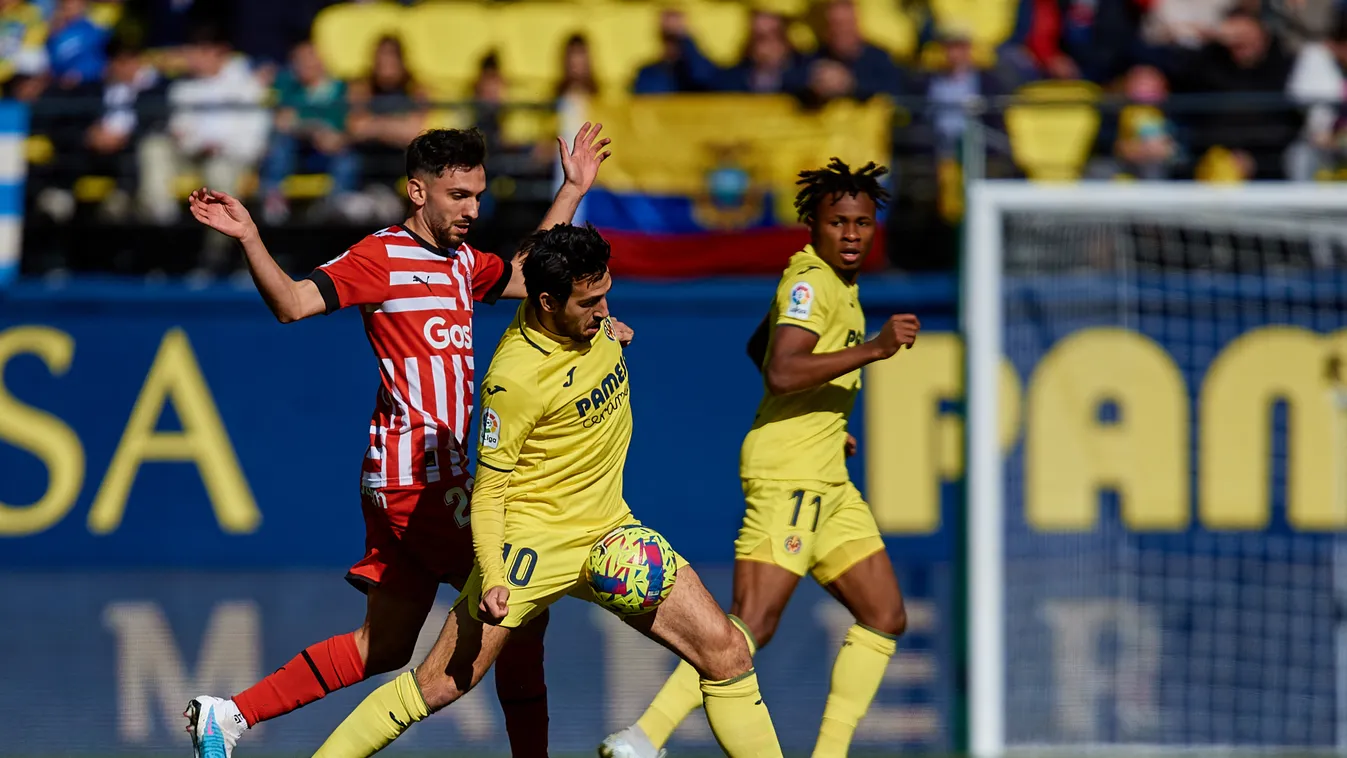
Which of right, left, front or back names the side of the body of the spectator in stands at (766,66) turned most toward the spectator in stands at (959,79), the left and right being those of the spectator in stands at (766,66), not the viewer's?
left

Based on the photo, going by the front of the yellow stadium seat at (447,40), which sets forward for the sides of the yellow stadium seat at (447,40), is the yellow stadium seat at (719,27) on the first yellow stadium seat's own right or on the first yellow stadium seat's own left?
on the first yellow stadium seat's own left

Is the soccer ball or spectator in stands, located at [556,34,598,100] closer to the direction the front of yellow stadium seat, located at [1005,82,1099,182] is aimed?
the soccer ball

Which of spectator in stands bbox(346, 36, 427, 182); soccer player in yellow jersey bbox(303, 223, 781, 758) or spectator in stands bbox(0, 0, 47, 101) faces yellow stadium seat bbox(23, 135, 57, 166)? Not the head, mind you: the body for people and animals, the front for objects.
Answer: spectator in stands bbox(0, 0, 47, 101)

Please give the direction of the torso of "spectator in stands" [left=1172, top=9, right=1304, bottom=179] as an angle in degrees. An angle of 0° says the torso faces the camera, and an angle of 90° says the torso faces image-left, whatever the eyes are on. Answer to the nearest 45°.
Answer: approximately 0°

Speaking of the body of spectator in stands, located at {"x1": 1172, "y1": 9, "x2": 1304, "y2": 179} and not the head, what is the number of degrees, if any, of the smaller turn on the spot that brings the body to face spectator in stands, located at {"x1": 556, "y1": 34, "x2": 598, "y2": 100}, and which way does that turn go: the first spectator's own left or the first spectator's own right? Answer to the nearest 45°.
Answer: approximately 90° to the first spectator's own right

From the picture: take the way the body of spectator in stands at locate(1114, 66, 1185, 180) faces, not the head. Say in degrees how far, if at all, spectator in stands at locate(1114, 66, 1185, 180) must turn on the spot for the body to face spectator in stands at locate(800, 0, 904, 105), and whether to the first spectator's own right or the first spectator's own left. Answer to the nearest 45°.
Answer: approximately 90° to the first spectator's own right

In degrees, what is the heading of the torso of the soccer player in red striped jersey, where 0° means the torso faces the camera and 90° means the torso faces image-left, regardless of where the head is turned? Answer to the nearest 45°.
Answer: approximately 315°

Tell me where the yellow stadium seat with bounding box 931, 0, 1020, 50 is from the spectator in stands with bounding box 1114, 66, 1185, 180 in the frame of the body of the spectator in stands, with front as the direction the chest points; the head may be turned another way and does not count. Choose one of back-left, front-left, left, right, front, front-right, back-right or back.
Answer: back-right

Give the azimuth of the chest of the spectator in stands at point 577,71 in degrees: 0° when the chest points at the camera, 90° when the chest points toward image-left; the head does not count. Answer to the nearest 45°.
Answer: approximately 0°

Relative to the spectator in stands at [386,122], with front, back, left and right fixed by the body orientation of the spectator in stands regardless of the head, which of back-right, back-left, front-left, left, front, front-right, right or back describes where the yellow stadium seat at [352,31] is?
back

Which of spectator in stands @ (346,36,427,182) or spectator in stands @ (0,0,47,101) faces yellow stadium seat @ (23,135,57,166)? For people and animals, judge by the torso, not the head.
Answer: spectator in stands @ (0,0,47,101)
